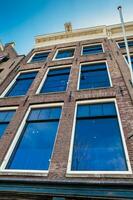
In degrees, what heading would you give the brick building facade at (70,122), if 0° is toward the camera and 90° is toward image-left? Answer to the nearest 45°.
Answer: approximately 0°
